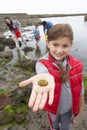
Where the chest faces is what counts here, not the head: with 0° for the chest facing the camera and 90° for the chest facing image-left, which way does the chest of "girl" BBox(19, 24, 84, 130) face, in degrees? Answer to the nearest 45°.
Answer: approximately 0°
